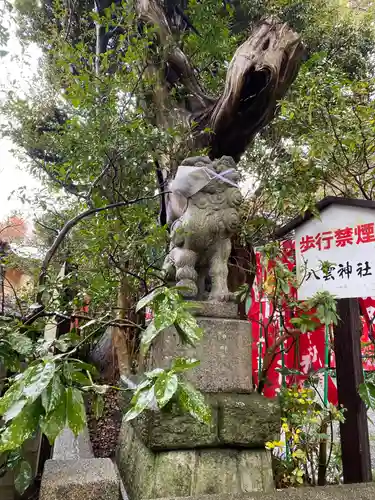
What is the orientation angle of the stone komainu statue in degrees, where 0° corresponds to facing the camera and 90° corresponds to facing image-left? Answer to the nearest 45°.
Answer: approximately 45°

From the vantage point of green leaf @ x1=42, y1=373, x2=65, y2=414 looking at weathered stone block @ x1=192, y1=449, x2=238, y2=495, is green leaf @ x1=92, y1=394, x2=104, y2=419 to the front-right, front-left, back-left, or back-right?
front-left

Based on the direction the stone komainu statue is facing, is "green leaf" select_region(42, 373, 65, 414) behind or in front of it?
in front

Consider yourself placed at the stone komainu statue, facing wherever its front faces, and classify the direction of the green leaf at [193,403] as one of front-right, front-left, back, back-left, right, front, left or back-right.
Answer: front-left

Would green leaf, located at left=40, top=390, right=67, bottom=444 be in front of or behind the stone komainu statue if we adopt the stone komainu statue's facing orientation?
in front

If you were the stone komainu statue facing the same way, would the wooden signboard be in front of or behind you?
behind
